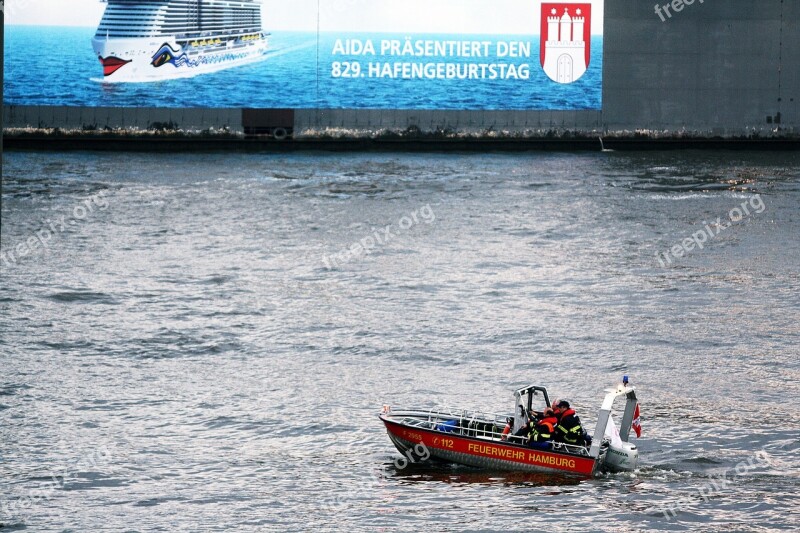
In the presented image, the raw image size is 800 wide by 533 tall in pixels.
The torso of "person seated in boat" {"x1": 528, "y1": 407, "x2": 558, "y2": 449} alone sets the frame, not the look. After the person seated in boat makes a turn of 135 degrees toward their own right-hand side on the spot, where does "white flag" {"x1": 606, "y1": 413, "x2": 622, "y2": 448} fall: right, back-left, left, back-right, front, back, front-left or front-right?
front

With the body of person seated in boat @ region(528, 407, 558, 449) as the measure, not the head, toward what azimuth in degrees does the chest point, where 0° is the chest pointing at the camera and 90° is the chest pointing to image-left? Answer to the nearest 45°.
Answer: approximately 90°
